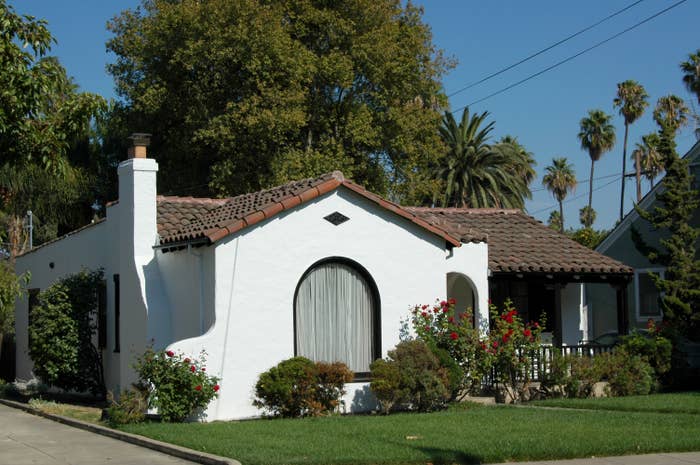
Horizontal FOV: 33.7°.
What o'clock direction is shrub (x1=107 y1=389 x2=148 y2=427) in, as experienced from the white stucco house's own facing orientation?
The shrub is roughly at 3 o'clock from the white stucco house.

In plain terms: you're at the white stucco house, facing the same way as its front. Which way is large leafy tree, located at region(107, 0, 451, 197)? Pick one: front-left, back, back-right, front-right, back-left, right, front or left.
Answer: back-left

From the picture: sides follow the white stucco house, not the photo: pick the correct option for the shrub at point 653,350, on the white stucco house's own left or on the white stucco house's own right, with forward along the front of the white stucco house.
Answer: on the white stucco house's own left

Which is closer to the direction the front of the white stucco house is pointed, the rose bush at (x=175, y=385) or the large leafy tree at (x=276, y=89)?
the rose bush

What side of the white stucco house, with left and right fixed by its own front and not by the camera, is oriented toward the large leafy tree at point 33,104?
right

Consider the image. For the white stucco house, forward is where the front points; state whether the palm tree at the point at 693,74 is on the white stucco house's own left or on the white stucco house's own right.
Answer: on the white stucco house's own left

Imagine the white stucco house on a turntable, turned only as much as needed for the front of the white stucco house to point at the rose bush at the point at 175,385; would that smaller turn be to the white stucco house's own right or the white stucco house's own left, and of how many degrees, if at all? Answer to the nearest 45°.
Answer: approximately 90° to the white stucco house's own right

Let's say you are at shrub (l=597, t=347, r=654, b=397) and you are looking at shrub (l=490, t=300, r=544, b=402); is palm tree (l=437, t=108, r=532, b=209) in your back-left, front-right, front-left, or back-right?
back-right

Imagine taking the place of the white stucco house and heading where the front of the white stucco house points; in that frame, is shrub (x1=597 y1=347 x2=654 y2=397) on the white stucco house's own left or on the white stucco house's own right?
on the white stucco house's own left

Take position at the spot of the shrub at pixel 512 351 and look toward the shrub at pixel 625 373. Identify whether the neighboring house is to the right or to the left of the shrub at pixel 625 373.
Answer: left

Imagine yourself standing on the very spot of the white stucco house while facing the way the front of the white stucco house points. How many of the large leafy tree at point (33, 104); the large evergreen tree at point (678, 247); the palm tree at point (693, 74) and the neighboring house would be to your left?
3

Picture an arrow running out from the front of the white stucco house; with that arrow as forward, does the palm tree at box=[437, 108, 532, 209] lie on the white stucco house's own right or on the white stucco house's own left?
on the white stucco house's own left

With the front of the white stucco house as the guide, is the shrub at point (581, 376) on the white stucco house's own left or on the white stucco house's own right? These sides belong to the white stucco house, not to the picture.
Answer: on the white stucco house's own left
